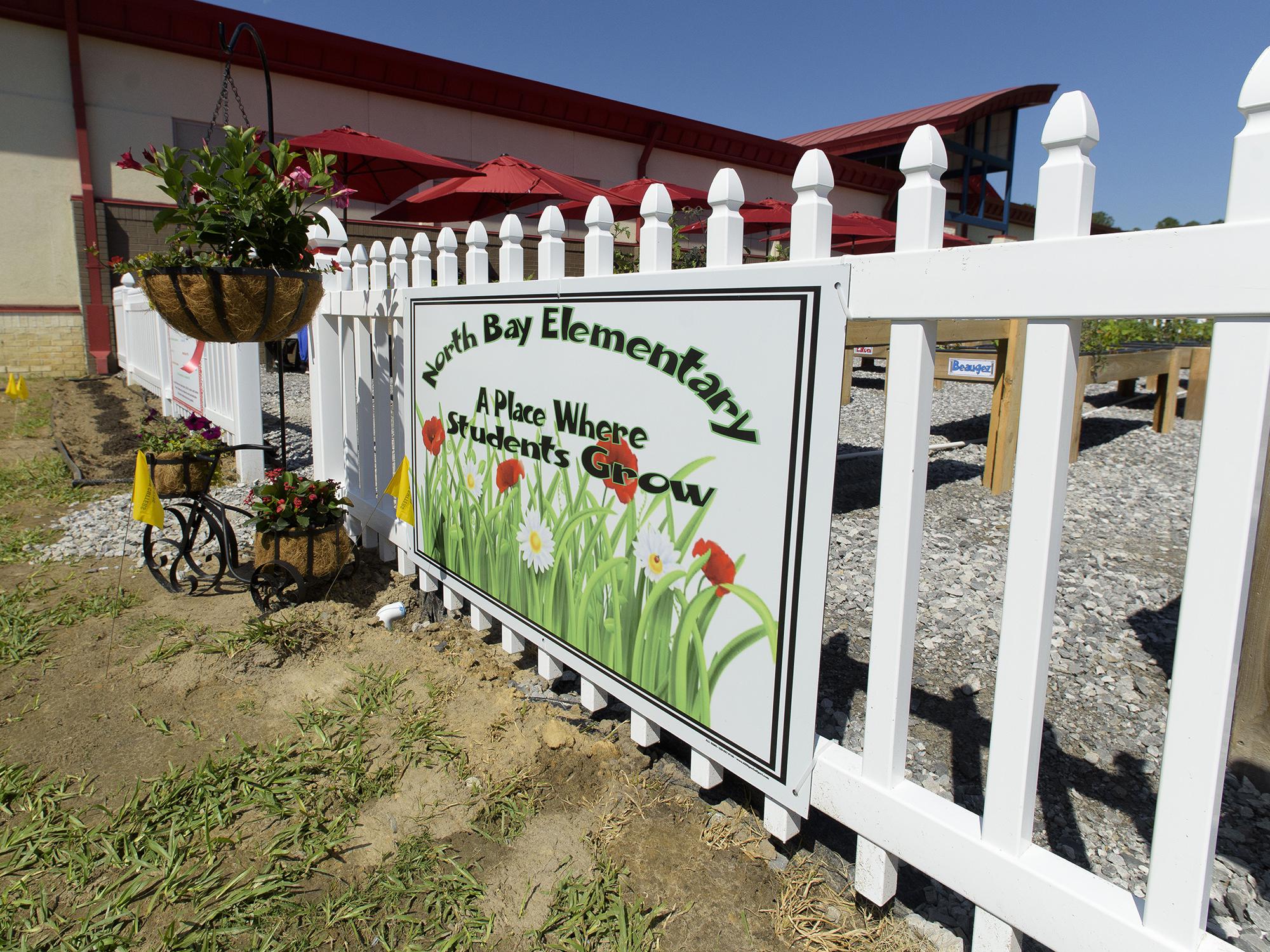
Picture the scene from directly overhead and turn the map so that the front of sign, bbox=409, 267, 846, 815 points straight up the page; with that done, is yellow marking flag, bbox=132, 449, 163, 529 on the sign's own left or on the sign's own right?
on the sign's own right

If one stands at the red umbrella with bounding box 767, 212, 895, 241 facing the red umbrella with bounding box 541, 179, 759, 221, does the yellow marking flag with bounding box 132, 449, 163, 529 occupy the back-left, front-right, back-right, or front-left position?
front-left

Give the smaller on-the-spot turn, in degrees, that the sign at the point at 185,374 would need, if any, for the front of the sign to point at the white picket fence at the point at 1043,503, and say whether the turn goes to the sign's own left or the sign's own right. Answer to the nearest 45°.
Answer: approximately 45° to the sign's own left

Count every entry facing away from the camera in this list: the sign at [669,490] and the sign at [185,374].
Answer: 0

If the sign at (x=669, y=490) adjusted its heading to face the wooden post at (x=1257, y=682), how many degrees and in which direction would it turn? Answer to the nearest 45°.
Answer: approximately 135° to its left

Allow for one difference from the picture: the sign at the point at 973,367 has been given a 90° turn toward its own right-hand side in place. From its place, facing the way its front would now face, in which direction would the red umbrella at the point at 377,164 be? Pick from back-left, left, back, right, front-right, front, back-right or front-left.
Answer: front

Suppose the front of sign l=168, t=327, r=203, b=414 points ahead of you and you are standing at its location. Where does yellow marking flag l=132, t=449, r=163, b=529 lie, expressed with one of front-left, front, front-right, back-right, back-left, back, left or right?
front-left

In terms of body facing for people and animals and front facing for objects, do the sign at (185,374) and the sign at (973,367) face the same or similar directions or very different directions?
same or similar directions

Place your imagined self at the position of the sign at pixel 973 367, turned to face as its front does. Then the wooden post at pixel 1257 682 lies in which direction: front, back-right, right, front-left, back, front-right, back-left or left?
front

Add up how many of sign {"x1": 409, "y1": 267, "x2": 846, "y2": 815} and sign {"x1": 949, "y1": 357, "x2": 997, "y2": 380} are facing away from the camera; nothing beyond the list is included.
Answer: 0

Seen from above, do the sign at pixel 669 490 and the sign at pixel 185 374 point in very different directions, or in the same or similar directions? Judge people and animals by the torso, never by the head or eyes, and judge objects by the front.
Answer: same or similar directions

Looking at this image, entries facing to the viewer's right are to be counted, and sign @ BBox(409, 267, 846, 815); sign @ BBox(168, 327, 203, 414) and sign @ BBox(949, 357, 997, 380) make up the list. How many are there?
0

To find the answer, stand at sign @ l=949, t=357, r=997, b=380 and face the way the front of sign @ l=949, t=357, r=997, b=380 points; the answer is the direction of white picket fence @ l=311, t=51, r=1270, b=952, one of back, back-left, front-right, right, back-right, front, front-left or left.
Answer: front

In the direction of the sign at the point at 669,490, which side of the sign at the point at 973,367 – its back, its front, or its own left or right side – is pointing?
front

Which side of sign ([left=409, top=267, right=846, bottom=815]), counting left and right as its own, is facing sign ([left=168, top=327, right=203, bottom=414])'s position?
right

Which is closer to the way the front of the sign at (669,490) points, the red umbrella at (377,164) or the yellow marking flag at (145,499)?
the yellow marking flag

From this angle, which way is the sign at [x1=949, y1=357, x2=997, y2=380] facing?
toward the camera
